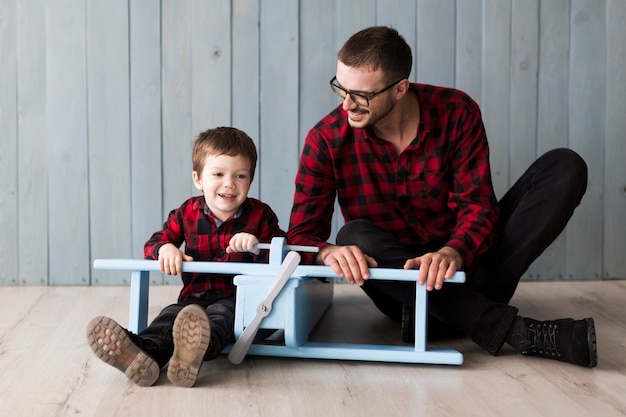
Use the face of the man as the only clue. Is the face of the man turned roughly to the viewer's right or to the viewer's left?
to the viewer's left

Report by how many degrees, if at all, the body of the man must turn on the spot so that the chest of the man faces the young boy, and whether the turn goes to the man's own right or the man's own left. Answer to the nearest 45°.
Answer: approximately 90° to the man's own right

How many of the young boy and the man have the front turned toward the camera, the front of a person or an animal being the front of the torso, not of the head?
2

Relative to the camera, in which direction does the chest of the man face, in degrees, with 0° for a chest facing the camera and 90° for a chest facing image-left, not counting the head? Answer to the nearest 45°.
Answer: approximately 0°

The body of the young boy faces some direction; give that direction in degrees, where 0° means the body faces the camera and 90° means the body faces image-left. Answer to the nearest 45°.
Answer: approximately 0°

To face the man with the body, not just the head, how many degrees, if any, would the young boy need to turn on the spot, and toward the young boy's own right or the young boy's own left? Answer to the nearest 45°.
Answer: approximately 90° to the young boy's own left
